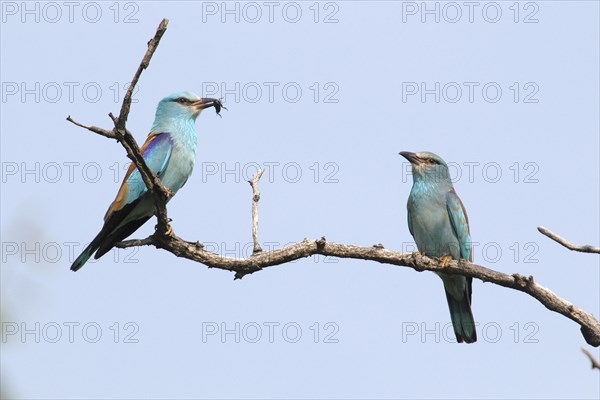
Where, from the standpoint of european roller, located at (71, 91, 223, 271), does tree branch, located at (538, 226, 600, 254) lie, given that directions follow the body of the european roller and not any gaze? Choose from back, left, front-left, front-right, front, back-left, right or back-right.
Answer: front-right

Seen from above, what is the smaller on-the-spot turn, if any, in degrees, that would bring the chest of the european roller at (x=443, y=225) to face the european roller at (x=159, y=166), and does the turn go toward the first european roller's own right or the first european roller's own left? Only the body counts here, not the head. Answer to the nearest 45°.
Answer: approximately 45° to the first european roller's own right

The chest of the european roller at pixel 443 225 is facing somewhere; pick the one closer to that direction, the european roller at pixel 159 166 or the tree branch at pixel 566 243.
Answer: the european roller

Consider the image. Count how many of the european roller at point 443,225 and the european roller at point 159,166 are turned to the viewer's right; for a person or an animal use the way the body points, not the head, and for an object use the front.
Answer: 1

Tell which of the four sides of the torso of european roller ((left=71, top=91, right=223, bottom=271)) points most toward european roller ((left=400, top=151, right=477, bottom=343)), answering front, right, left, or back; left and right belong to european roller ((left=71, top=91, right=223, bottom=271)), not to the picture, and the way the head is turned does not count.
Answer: front

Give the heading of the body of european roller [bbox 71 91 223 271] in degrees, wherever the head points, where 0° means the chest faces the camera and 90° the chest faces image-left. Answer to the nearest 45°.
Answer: approximately 270°

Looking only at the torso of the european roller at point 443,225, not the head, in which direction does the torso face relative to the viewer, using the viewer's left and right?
facing the viewer and to the left of the viewer
